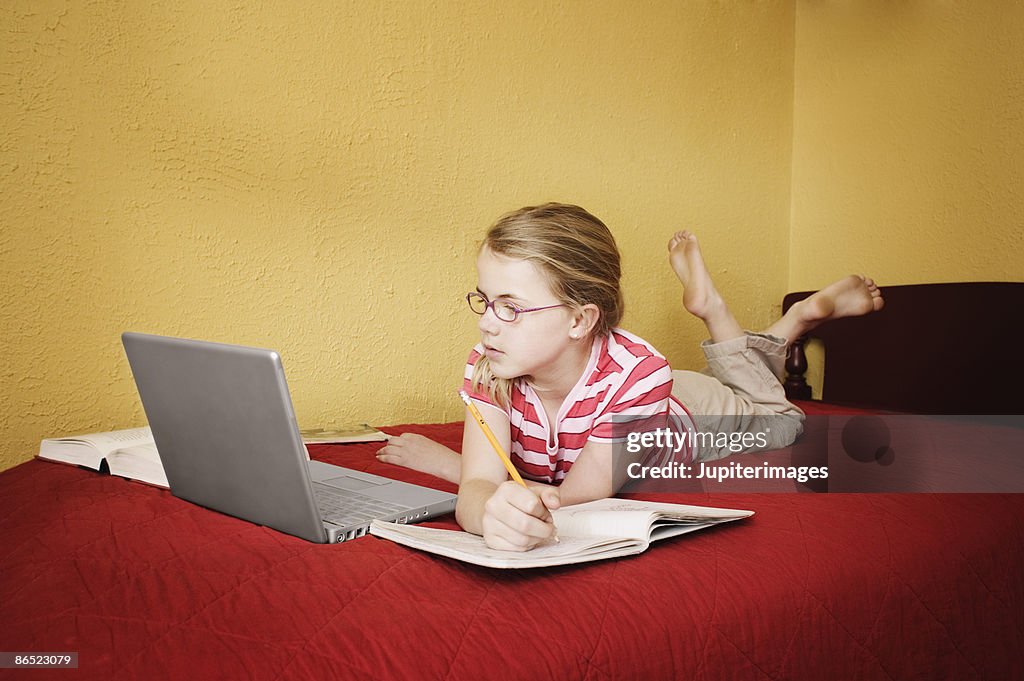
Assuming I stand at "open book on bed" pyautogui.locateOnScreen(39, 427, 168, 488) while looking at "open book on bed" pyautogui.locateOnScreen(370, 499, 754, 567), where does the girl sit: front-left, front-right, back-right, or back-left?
front-left

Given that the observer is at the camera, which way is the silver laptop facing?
facing away from the viewer and to the right of the viewer

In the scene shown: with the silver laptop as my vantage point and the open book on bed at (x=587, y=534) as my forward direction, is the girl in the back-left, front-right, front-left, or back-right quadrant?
front-left
